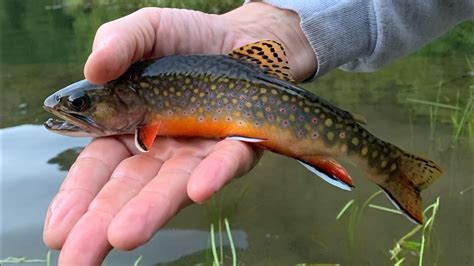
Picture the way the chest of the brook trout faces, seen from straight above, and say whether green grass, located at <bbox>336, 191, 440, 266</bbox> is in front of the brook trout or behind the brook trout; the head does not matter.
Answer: behind

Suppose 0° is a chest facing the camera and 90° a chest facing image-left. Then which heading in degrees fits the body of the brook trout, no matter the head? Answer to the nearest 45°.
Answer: approximately 90°
